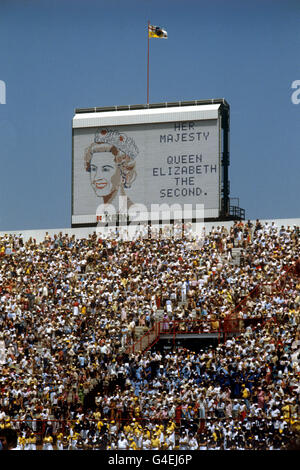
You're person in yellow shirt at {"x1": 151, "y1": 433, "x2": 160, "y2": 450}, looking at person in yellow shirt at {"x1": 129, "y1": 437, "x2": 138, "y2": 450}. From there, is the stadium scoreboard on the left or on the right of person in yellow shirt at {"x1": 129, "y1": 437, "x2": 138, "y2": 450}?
right

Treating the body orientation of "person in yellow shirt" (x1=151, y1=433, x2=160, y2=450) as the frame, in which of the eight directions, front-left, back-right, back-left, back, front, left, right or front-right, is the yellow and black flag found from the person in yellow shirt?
back

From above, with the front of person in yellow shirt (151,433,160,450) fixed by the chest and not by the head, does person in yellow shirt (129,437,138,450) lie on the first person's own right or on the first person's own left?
on the first person's own right

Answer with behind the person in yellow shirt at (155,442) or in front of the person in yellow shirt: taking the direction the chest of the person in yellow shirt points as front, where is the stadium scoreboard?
behind

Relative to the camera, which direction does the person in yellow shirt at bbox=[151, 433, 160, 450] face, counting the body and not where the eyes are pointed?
toward the camera
